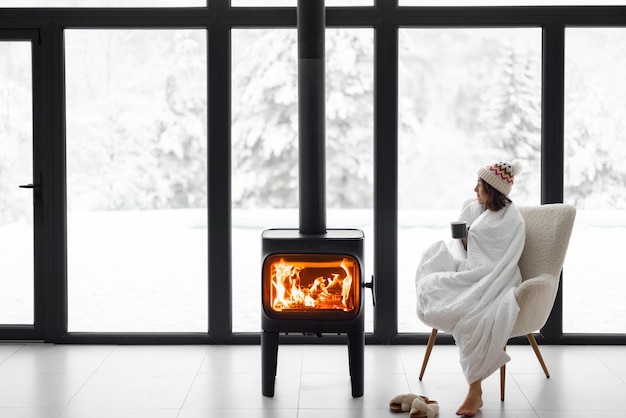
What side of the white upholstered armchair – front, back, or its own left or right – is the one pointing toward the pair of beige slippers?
front

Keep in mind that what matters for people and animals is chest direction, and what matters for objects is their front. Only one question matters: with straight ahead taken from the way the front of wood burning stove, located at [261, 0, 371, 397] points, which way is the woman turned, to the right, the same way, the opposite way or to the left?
to the right

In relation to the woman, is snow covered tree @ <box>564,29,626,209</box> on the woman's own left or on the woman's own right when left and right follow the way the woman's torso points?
on the woman's own right

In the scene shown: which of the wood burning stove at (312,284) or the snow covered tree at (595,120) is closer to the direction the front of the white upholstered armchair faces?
the wood burning stove

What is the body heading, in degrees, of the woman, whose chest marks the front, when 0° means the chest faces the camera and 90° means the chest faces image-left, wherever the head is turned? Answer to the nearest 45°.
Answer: approximately 90°

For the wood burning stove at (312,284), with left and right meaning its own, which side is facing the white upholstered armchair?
left

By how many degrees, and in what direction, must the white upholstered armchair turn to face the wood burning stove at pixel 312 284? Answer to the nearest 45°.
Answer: approximately 45° to its right

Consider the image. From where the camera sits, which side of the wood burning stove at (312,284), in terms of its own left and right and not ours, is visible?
front

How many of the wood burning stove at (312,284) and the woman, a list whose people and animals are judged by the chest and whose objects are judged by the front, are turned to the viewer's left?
1

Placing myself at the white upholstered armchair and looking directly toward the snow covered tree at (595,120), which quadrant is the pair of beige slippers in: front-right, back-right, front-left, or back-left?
back-left

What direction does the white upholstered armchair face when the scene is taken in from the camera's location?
facing the viewer and to the left of the viewer

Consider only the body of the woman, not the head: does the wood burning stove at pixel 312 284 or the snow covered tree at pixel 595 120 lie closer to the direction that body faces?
the wood burning stove
